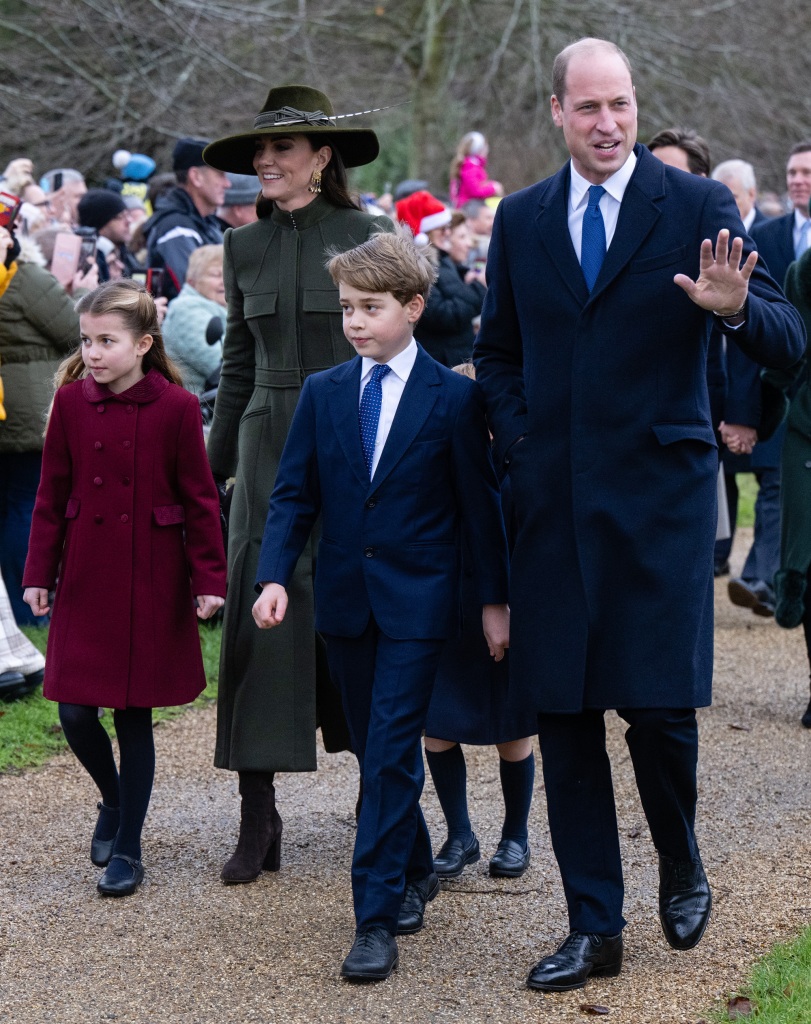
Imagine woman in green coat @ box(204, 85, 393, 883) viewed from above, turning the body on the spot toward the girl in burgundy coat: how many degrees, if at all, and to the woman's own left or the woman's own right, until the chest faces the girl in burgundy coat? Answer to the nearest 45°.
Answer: approximately 45° to the woman's own right

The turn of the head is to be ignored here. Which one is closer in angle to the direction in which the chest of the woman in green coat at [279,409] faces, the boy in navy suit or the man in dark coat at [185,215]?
the boy in navy suit

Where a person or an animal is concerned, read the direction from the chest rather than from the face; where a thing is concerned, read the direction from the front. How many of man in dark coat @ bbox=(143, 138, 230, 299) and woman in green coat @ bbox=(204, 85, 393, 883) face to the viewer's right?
1

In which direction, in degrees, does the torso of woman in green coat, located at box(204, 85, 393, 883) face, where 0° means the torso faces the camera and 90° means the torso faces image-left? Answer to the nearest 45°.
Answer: approximately 45°

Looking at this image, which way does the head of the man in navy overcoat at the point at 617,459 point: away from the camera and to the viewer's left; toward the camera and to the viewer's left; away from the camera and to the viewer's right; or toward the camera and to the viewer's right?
toward the camera and to the viewer's right

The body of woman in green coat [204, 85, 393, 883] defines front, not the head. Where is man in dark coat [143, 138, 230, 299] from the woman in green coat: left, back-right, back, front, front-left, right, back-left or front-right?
back-right

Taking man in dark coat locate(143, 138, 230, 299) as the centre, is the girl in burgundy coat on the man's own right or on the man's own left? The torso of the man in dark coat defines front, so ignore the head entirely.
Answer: on the man's own right

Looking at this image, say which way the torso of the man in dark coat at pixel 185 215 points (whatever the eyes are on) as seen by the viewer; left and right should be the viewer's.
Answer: facing to the right of the viewer

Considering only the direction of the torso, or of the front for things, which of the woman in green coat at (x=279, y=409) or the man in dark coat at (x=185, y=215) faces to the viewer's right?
the man in dark coat
